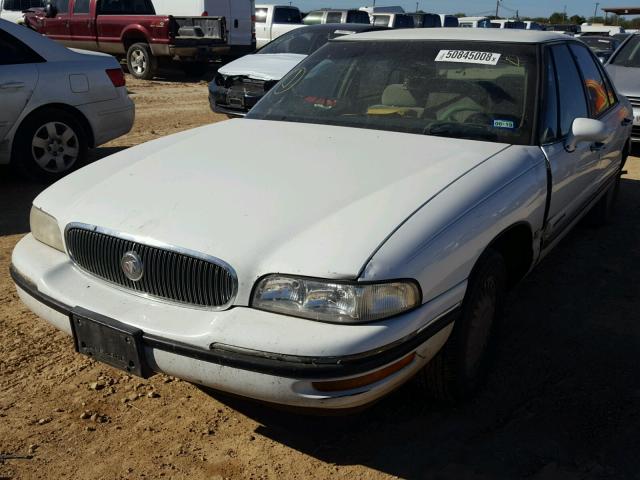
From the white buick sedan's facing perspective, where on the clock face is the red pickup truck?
The red pickup truck is roughly at 4 o'clock from the white buick sedan.

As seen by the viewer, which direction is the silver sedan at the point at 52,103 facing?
to the viewer's left

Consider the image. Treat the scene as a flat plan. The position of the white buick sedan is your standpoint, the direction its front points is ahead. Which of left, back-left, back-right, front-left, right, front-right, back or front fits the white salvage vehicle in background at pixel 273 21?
back-right

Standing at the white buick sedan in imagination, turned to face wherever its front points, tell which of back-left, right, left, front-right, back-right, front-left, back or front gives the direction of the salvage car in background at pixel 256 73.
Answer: back-right

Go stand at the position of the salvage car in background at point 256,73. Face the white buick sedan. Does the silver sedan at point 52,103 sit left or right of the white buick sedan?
right

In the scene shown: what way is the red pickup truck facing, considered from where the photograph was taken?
facing away from the viewer and to the left of the viewer

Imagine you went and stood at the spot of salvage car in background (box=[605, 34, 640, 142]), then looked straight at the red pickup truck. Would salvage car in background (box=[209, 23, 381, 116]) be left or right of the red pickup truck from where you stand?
left

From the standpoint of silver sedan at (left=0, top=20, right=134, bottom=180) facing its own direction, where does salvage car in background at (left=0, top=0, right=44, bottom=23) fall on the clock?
The salvage car in background is roughly at 3 o'clock from the silver sedan.

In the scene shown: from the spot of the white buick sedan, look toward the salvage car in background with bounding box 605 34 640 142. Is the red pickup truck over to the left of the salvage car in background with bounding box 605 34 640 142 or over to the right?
left

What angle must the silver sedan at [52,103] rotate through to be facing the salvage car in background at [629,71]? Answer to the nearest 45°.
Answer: approximately 180°
